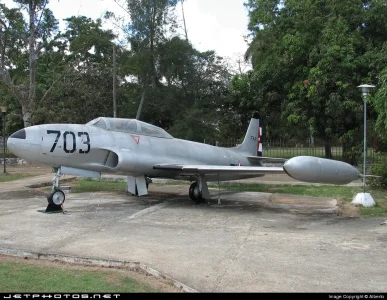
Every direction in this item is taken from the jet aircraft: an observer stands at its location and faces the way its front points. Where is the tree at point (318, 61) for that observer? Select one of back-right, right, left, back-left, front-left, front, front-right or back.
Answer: back

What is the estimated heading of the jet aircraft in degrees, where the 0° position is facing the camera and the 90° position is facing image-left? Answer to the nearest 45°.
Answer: approximately 45°
